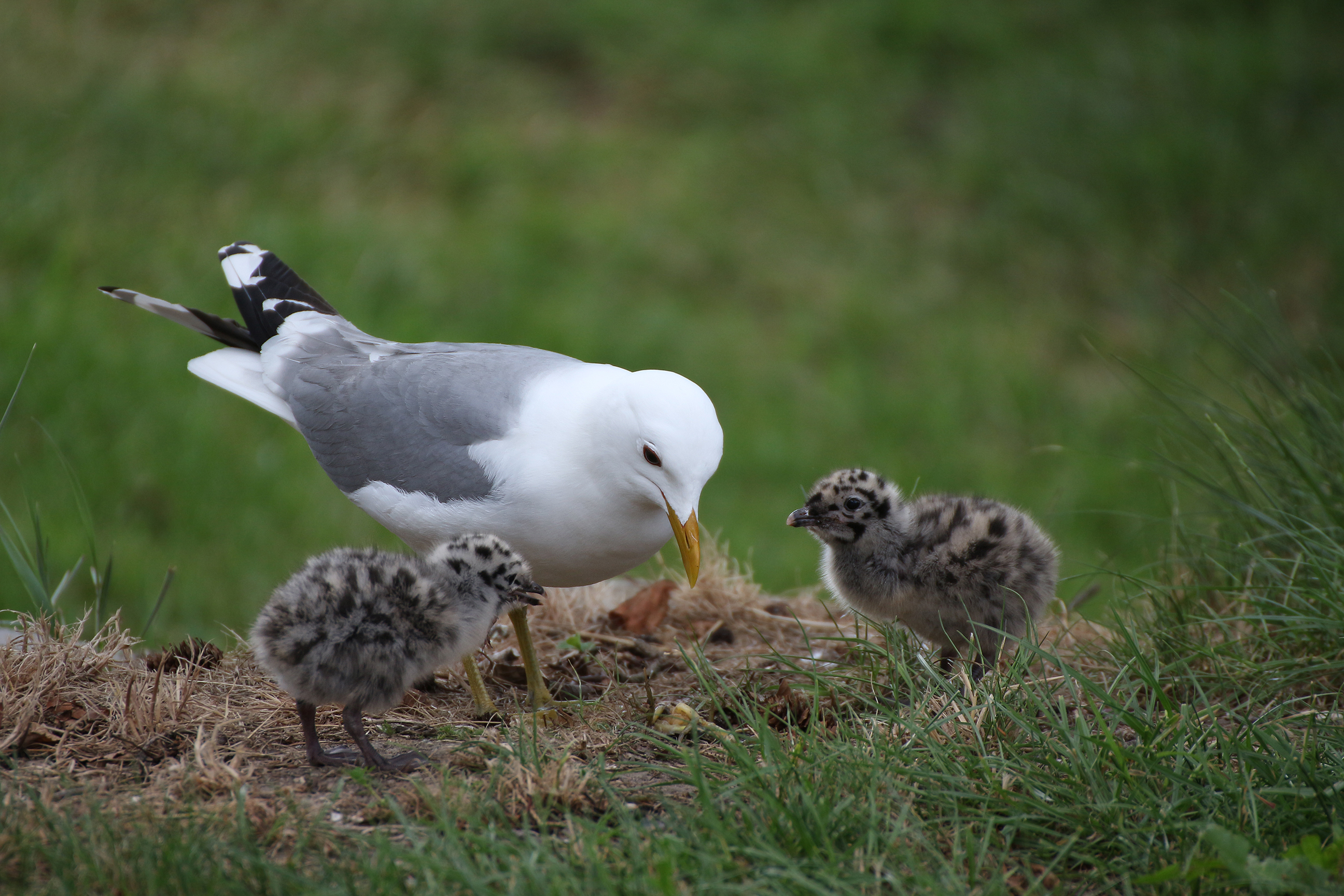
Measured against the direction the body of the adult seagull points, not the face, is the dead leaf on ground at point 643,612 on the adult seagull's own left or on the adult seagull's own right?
on the adult seagull's own left

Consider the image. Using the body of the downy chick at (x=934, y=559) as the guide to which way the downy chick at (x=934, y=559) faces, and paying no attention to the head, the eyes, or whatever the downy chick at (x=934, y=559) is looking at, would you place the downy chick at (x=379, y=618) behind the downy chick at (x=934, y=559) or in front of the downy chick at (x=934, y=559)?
in front

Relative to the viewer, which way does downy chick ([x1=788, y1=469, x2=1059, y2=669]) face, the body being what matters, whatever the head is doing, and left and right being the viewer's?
facing to the left of the viewer

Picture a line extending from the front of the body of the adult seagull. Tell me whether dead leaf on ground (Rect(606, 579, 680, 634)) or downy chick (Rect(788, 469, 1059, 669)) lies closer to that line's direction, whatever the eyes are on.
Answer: the downy chick

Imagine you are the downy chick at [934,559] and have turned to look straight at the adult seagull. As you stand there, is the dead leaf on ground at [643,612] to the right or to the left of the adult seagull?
right

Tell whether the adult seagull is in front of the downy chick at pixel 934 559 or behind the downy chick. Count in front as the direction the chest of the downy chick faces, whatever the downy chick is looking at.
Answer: in front

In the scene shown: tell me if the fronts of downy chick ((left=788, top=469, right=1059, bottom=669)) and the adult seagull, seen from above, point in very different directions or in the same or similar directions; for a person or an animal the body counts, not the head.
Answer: very different directions

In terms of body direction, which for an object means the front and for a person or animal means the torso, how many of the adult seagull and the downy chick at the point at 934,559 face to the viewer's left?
1
